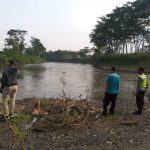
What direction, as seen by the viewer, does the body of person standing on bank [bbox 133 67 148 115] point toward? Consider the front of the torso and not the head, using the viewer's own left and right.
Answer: facing to the left of the viewer
